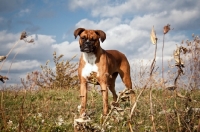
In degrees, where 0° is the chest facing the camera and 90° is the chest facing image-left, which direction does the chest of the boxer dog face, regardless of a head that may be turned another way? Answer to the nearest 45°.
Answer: approximately 45°

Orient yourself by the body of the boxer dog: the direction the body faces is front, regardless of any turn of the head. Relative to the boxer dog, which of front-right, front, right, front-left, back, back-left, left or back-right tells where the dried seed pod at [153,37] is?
front-left
